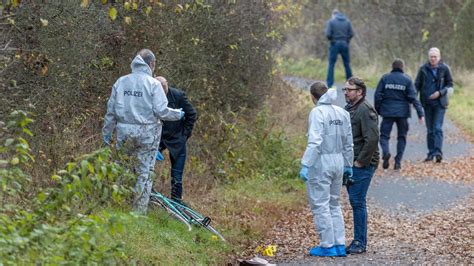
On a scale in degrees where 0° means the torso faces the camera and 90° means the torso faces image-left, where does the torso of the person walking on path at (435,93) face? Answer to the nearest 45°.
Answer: approximately 0°

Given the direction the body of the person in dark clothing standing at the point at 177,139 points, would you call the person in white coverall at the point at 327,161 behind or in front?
behind

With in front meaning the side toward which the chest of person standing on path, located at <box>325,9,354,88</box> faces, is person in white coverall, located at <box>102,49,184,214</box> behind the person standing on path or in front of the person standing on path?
behind

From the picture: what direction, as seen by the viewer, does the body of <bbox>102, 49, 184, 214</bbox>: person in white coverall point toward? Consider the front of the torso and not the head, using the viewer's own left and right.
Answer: facing away from the viewer and to the right of the viewer

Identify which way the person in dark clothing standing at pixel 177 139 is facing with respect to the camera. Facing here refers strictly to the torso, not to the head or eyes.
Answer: to the viewer's left

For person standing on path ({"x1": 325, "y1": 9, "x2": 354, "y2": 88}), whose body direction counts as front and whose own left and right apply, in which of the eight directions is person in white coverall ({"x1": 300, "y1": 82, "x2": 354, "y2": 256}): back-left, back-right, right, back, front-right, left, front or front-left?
back

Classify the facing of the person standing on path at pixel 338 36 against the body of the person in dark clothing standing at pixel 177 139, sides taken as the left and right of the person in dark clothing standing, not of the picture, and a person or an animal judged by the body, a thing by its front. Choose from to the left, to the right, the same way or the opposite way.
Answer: to the right

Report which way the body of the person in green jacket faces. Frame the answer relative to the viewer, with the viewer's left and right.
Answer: facing to the left of the viewer

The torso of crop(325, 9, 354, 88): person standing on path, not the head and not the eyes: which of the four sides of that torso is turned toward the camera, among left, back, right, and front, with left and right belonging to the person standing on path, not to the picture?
back
